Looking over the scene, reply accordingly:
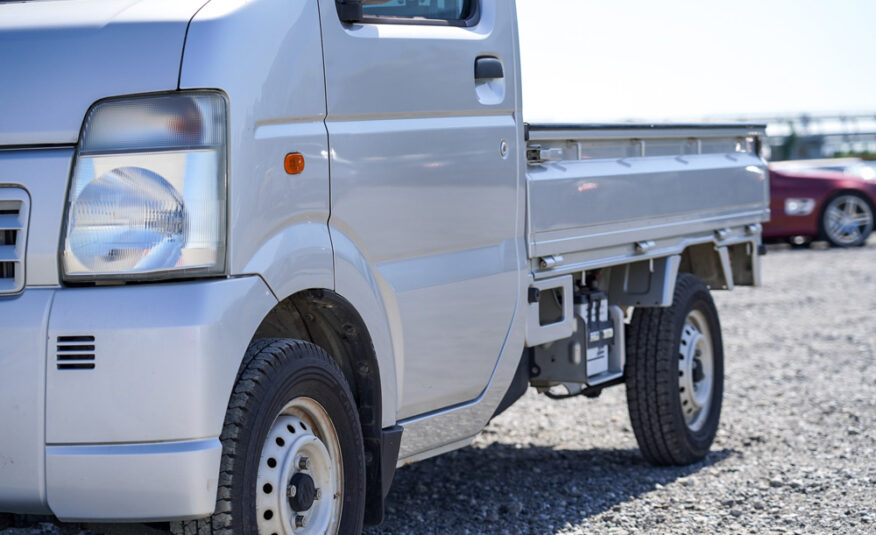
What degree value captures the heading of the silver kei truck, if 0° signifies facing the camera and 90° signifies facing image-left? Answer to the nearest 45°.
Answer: approximately 45°

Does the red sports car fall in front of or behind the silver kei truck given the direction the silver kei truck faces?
behind
